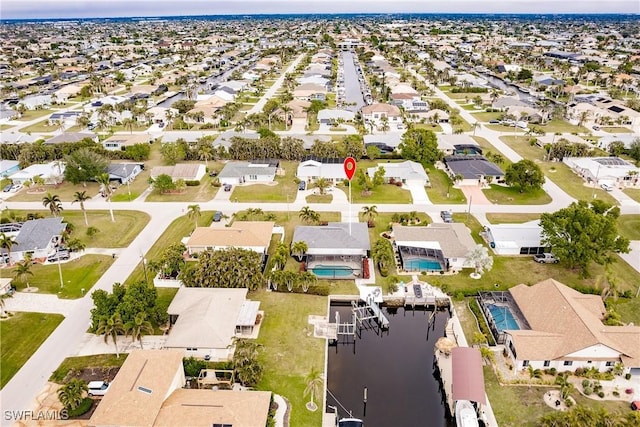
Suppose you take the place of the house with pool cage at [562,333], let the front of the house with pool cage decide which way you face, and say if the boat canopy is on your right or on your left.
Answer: on your right

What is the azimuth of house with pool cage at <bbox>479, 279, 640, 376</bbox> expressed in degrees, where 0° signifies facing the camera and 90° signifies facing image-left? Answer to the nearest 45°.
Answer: approximately 270°

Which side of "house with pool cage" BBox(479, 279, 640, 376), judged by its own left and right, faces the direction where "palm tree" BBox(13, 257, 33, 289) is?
back

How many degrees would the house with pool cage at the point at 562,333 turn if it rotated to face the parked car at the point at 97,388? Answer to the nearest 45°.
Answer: approximately 135° to its right

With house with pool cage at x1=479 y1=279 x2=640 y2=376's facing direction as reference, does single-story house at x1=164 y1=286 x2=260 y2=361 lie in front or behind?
behind

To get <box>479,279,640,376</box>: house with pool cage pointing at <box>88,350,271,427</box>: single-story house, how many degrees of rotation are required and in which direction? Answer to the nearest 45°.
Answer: approximately 135° to its right

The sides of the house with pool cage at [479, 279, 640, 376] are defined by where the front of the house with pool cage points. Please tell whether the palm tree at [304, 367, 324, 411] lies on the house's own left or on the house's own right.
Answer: on the house's own right

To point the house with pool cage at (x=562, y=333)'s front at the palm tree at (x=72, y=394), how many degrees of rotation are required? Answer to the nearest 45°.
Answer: approximately 135° to its right

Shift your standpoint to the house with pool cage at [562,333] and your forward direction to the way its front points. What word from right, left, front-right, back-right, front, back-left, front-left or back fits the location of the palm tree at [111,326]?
back-right
